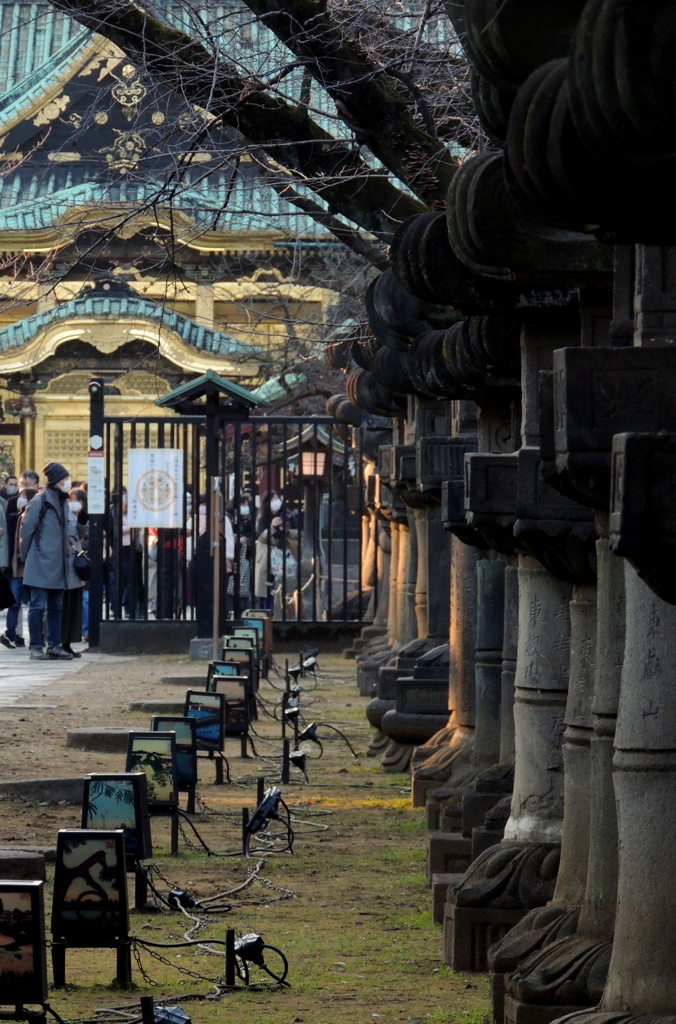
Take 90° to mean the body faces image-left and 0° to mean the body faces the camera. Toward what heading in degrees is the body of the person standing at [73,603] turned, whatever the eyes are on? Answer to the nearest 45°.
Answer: approximately 45°

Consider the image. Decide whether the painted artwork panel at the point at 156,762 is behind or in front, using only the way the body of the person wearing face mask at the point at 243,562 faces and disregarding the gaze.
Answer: in front

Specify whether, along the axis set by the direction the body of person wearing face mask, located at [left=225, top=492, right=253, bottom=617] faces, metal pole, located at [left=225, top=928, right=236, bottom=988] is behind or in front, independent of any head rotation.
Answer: in front

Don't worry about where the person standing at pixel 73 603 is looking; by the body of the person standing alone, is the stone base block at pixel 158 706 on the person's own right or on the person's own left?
on the person's own left

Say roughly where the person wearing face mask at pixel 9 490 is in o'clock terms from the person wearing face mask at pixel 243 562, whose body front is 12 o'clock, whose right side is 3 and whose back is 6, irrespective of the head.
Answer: the person wearing face mask at pixel 9 490 is roughly at 3 o'clock from the person wearing face mask at pixel 243 562.

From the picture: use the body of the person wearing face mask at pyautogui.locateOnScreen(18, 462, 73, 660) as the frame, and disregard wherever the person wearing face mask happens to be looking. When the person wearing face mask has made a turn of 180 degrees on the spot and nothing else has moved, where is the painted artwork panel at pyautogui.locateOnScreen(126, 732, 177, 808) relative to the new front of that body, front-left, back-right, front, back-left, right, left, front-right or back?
left

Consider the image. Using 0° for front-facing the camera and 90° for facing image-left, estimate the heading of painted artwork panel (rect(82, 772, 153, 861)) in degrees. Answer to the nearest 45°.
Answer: approximately 0°

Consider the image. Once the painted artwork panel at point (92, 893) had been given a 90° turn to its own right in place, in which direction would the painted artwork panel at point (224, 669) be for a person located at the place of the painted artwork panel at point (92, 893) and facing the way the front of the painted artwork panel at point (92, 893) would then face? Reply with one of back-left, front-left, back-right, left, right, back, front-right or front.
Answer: right

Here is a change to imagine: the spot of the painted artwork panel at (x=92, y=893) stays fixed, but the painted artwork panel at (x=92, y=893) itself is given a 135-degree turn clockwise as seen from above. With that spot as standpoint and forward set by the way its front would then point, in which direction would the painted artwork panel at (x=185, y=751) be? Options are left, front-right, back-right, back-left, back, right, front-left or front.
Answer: front-right

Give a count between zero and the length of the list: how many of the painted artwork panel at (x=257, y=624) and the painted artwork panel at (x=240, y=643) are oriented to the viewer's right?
0
